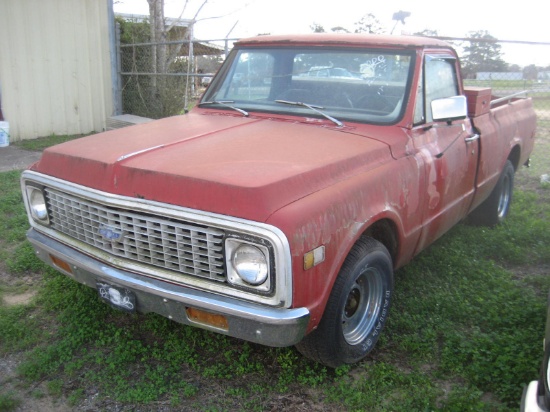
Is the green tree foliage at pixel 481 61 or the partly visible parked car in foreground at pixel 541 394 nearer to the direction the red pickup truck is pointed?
the partly visible parked car in foreground

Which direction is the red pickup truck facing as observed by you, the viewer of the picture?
facing the viewer and to the left of the viewer

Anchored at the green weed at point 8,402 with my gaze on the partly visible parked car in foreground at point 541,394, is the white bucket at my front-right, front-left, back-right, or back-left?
back-left

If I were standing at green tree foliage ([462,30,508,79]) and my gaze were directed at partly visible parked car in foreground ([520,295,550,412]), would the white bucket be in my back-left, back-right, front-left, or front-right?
front-right

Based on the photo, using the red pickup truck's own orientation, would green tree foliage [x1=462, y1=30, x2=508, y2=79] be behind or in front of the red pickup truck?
behind

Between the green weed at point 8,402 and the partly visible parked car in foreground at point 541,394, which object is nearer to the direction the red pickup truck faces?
the green weed

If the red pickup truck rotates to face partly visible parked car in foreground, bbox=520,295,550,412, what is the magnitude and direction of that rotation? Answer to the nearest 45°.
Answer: approximately 90° to its left

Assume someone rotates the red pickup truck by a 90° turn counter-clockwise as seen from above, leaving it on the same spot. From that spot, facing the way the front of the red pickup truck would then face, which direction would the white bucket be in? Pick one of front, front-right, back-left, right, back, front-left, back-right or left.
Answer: back

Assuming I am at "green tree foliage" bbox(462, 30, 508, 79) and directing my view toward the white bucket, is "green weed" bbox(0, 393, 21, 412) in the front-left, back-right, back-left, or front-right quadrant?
front-left
